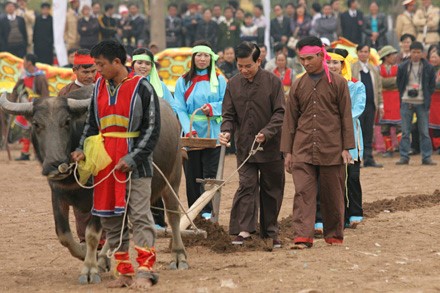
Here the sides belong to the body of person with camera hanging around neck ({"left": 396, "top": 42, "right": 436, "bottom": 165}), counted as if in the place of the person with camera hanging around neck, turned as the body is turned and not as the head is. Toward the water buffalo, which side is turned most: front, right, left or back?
front

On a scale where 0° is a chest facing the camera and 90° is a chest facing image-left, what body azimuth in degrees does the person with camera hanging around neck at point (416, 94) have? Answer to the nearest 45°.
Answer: approximately 0°

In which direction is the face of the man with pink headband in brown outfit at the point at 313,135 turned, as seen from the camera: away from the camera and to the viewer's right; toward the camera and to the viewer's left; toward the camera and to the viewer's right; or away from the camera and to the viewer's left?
toward the camera and to the viewer's left

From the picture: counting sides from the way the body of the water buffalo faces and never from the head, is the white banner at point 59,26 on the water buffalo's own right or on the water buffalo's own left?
on the water buffalo's own right

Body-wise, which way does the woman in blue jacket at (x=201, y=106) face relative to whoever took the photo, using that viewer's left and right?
facing the viewer

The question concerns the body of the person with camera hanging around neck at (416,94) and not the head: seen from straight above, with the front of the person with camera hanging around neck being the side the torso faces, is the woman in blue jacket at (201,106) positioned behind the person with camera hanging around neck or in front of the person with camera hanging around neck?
in front

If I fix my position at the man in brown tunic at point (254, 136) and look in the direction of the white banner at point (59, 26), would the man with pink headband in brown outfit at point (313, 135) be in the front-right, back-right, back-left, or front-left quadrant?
back-right

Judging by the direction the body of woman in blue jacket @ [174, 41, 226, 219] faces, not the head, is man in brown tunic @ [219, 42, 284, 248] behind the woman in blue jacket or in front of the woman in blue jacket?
in front

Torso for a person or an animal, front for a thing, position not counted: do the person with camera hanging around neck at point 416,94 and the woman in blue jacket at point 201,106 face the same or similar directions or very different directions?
same or similar directions

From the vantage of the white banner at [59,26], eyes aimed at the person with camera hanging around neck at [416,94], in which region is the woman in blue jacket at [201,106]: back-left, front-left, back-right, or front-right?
front-right

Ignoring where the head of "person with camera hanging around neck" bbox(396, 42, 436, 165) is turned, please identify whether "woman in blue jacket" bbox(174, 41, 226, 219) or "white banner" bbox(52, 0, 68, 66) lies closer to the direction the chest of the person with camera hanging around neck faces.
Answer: the woman in blue jacket
